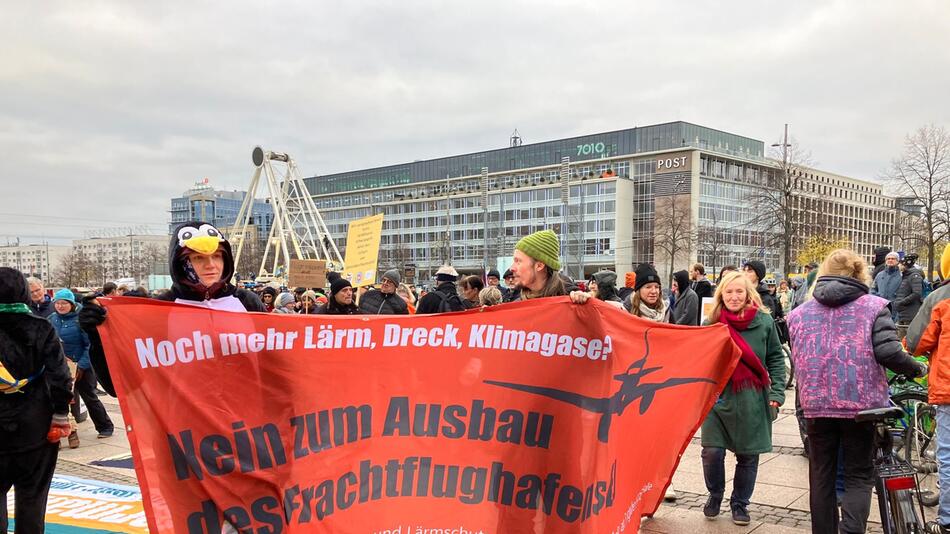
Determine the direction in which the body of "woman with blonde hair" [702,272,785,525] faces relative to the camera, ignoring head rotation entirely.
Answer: toward the camera

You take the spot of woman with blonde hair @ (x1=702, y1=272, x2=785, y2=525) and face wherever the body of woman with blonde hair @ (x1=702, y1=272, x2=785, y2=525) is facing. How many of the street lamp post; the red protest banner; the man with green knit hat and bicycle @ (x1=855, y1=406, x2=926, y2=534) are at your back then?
1

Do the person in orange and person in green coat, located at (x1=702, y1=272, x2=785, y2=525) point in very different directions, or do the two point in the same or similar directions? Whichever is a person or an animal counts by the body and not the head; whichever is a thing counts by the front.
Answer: very different directions

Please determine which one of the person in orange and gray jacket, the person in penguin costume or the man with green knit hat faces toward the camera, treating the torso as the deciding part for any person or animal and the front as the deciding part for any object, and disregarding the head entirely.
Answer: the person in penguin costume

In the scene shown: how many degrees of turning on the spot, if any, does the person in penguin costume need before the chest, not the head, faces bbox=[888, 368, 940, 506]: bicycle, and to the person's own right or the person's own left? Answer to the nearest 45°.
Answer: approximately 90° to the person's own left

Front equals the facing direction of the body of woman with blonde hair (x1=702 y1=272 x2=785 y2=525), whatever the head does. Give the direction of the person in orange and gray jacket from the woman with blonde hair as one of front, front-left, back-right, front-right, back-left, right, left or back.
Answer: left

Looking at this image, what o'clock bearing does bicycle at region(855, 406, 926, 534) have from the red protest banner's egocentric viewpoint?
The bicycle is roughly at 9 o'clock from the red protest banner.

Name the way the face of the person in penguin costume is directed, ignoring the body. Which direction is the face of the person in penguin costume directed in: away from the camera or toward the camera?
toward the camera

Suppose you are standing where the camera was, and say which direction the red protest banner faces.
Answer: facing the viewer

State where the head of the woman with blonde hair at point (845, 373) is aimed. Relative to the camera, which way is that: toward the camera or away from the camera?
away from the camera
